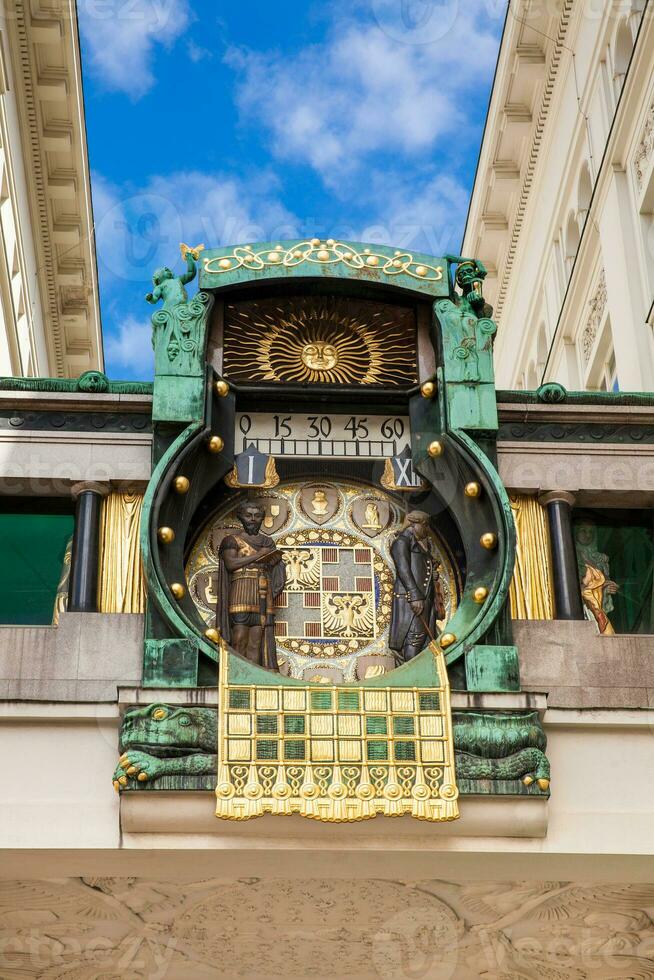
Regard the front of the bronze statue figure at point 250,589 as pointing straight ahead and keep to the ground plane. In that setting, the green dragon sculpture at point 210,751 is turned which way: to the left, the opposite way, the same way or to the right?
to the right

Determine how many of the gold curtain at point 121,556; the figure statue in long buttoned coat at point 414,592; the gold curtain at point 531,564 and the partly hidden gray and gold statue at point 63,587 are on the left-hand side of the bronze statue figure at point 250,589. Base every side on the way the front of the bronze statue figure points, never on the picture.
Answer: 2

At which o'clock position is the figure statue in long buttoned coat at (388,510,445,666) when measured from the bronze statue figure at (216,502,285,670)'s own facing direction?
The figure statue in long buttoned coat is roughly at 9 o'clock from the bronze statue figure.

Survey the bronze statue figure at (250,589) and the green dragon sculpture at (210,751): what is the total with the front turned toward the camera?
1

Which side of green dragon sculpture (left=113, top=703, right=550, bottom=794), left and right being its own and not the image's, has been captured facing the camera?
left

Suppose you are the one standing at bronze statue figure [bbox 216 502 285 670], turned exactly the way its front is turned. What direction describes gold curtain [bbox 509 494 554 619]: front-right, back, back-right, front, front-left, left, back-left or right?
left

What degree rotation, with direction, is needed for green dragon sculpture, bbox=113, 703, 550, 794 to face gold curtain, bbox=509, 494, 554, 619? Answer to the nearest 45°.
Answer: approximately 180°

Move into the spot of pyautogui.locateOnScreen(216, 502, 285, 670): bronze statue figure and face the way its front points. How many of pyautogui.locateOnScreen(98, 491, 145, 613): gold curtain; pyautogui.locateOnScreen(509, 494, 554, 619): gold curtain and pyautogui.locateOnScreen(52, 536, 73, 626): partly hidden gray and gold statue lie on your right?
2

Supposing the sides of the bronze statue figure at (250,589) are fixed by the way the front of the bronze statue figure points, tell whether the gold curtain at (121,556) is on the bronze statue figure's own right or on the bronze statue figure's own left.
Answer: on the bronze statue figure's own right

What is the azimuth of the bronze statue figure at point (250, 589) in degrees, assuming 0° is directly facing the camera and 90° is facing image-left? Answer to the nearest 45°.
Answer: approximately 0°

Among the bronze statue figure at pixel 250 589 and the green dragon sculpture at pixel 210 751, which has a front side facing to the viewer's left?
the green dragon sculpture
